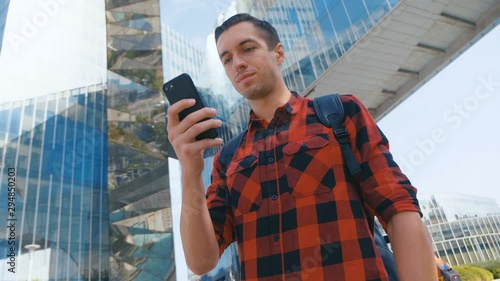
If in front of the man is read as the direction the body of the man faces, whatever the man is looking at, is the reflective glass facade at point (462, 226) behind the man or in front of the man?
behind

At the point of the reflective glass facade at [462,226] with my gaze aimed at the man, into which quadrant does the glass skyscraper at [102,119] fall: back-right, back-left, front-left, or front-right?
front-right

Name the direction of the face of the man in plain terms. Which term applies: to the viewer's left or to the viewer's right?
to the viewer's left

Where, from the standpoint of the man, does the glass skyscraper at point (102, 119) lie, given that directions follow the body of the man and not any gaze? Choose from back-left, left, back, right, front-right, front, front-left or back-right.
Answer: right

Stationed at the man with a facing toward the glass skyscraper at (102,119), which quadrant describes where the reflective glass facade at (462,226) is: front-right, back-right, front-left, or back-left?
front-right

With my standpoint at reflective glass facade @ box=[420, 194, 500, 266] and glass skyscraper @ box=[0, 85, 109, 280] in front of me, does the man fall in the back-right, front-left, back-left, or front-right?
front-left

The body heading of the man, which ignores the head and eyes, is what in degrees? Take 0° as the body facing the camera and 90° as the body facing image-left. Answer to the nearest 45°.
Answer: approximately 45°

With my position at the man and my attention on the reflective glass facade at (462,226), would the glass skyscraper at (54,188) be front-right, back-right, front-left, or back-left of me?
front-left

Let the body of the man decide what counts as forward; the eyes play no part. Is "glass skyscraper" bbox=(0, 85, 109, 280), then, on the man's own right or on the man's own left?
on the man's own right
